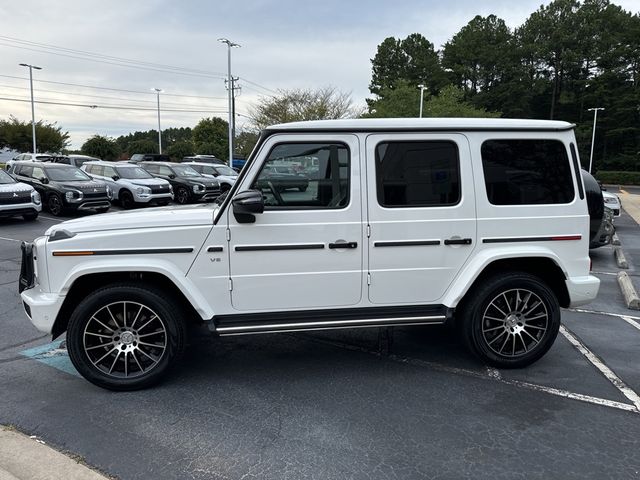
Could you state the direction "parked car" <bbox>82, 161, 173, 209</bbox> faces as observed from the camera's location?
facing the viewer and to the right of the viewer

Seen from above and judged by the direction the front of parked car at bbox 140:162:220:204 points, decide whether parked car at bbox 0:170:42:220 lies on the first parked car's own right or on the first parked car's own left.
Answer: on the first parked car's own right

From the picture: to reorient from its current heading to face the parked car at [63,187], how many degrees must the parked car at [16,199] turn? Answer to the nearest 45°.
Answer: approximately 90° to its left

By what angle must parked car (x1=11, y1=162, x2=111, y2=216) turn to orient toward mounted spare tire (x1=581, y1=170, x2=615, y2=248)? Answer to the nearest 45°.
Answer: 0° — it already faces it

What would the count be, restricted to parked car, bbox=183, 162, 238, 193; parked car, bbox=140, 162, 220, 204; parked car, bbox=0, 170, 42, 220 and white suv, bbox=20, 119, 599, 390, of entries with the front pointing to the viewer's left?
1

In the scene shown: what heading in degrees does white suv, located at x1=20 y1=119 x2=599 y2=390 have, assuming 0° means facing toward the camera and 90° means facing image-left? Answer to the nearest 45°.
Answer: approximately 90°

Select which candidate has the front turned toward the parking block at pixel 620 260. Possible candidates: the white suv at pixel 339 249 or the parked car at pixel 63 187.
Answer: the parked car

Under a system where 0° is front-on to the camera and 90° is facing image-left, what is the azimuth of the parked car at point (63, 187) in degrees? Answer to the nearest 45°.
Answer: approximately 315°

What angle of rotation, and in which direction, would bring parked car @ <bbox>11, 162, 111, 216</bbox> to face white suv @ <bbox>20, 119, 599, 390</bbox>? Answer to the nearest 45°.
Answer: approximately 45° to its right

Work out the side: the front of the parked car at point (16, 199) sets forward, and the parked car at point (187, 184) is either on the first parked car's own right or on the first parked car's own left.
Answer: on the first parked car's own left

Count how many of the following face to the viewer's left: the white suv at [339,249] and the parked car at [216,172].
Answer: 1
